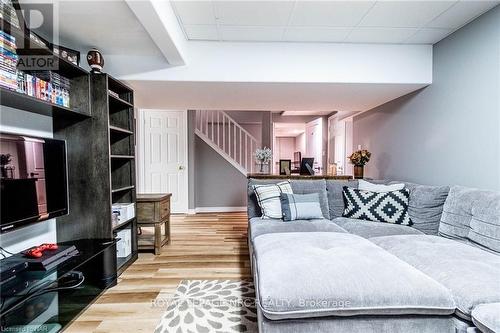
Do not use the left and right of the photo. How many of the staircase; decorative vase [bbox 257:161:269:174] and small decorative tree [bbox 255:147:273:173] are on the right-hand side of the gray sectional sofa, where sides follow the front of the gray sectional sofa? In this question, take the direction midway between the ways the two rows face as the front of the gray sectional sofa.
3

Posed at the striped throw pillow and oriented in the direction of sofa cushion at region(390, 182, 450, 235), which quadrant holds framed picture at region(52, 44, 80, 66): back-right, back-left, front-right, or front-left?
back-right

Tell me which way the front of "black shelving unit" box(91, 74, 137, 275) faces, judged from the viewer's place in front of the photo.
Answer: facing the viewer and to the right of the viewer

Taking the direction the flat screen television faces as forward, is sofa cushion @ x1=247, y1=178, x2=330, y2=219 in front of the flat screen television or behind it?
in front

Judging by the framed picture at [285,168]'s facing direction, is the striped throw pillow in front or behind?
in front

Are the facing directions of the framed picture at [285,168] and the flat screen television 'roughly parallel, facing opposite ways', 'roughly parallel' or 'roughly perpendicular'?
roughly perpendicular

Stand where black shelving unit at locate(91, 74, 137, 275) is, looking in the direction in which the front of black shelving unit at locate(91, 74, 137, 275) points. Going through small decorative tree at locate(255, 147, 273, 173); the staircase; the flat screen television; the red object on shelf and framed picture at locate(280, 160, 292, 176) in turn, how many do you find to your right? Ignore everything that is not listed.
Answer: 2

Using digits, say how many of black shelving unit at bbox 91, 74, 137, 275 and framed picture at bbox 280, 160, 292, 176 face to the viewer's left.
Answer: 0

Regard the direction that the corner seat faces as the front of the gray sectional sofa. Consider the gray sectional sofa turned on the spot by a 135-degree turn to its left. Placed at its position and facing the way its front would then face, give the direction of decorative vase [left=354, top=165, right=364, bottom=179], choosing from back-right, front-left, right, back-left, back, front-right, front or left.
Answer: left

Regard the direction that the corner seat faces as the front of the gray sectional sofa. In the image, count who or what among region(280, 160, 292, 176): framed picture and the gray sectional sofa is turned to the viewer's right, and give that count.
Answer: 0

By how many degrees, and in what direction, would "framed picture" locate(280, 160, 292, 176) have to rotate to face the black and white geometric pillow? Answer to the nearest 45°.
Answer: approximately 45° to its left

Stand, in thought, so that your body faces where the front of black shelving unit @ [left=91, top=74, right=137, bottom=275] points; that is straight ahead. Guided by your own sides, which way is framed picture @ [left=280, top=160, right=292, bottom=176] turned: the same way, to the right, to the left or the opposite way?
to the right

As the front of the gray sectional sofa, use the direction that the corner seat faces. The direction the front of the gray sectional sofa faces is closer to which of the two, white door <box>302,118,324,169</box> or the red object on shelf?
the red object on shelf

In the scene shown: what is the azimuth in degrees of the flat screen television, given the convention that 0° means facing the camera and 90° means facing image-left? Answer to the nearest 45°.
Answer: approximately 315°

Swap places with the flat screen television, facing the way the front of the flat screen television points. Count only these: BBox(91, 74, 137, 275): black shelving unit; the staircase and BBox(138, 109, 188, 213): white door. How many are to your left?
3
